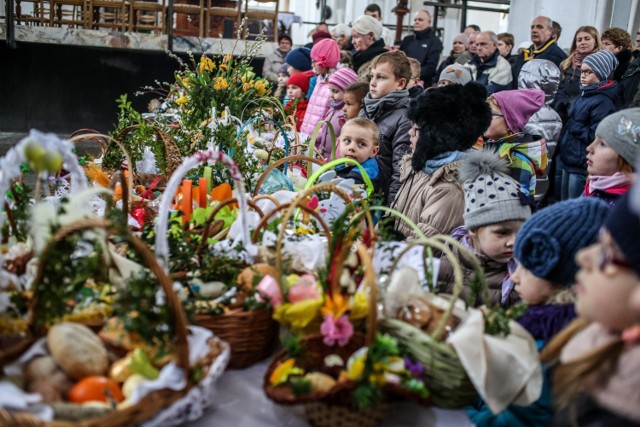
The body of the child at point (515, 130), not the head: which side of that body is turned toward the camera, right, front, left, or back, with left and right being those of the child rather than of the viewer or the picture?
left

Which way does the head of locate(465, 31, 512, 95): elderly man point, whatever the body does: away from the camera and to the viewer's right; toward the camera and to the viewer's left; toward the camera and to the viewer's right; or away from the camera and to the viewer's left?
toward the camera and to the viewer's left

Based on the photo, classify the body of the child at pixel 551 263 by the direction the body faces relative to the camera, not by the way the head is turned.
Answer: to the viewer's left

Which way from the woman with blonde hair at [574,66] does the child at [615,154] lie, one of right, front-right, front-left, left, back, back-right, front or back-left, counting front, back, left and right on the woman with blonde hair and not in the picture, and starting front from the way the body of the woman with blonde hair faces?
front-left

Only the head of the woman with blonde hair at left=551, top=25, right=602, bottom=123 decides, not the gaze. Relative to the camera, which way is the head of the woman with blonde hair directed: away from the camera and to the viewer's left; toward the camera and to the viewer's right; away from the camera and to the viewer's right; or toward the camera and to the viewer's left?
toward the camera and to the viewer's left

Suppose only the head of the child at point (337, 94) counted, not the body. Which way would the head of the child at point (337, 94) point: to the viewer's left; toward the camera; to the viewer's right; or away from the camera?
to the viewer's left

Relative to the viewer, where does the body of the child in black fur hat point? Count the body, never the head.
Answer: to the viewer's left

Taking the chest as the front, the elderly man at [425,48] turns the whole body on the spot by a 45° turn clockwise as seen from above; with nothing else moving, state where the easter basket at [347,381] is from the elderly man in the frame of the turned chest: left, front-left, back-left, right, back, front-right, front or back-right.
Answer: left

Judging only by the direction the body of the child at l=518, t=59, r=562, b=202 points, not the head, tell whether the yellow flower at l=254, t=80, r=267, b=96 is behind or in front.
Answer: in front

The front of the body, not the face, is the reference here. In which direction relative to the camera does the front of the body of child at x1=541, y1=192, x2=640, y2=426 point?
to the viewer's left

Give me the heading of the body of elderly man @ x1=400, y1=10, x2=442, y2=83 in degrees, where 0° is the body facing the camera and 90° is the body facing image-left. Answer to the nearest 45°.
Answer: approximately 45°

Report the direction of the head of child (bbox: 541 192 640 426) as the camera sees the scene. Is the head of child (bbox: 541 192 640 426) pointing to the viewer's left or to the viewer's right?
to the viewer's left
